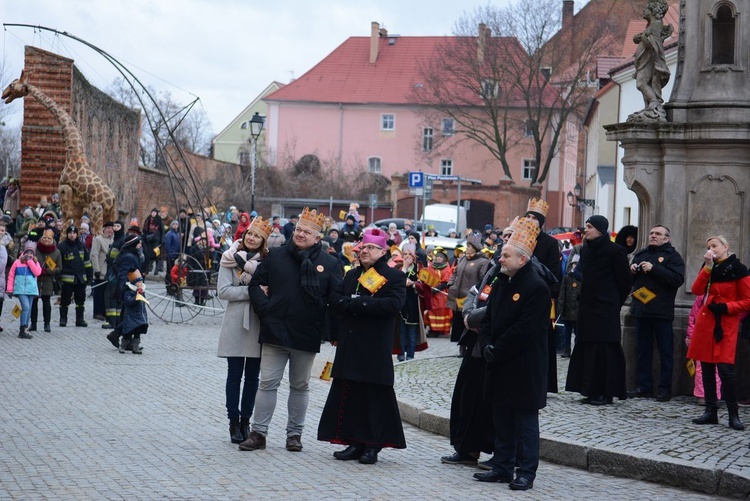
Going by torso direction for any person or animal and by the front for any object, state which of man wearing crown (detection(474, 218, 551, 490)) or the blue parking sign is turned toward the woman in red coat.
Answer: the blue parking sign

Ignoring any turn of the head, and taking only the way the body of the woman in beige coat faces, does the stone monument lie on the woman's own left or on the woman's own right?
on the woman's own left

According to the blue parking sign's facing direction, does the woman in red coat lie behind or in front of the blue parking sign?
in front

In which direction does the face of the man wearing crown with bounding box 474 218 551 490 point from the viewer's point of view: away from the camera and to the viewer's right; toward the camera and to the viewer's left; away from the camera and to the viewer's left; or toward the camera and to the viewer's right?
toward the camera and to the viewer's left

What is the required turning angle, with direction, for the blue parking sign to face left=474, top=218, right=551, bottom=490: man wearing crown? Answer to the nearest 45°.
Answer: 0° — it already faces them

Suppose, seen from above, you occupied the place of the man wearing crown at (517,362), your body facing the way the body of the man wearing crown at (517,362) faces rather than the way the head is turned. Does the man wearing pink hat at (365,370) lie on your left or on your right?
on your right

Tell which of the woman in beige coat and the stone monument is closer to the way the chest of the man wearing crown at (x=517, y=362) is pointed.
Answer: the woman in beige coat

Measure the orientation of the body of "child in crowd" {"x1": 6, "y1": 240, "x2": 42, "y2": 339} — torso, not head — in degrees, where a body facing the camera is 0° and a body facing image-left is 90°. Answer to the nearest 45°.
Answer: approximately 0°

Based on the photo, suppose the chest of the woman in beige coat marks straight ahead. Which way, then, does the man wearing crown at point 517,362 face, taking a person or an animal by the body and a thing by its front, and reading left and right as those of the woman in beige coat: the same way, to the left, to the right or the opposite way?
to the right

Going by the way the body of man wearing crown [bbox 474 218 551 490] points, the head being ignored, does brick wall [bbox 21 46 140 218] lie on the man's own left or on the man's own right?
on the man's own right

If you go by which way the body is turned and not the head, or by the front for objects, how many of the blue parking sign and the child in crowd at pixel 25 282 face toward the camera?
2
